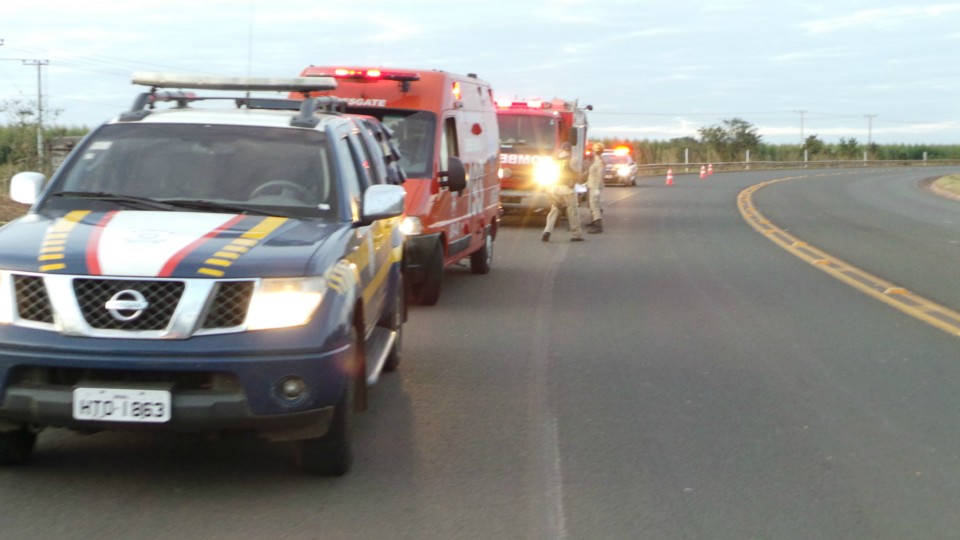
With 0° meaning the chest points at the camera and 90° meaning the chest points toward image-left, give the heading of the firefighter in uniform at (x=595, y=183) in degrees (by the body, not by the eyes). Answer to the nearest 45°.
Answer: approximately 90°

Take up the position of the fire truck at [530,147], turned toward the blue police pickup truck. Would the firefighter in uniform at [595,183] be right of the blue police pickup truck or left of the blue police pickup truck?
left

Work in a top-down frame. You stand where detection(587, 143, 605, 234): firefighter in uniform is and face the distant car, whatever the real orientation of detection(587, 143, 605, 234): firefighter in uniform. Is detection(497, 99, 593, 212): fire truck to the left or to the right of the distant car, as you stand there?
left

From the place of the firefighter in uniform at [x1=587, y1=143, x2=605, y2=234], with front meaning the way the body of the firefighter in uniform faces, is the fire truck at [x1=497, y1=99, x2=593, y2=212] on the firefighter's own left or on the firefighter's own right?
on the firefighter's own right
